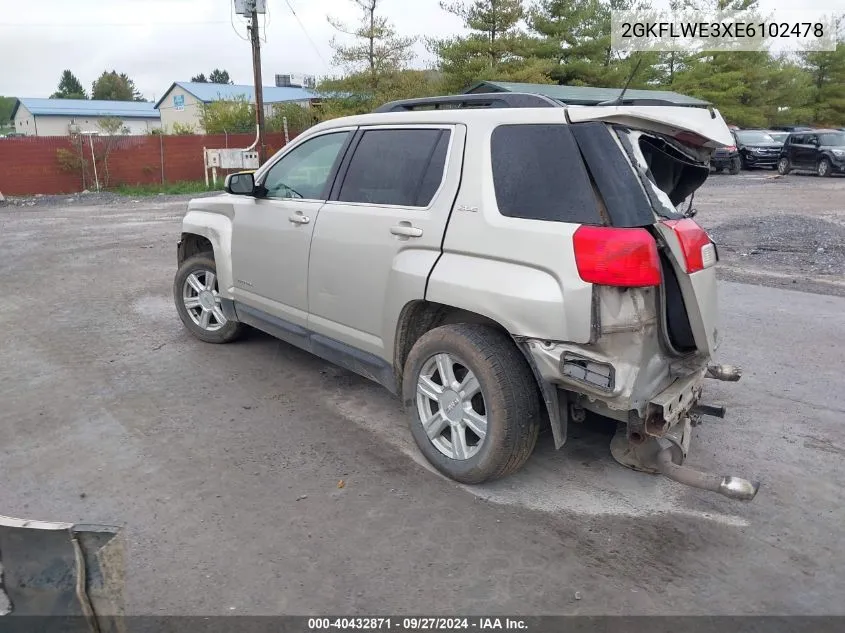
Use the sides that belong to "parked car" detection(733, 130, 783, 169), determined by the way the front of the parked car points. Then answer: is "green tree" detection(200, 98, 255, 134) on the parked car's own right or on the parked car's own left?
on the parked car's own right

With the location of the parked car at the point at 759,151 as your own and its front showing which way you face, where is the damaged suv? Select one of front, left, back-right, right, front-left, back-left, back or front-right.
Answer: front-right

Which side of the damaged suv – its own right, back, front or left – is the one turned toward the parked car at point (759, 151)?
right

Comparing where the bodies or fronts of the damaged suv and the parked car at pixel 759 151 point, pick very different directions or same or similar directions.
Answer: very different directions

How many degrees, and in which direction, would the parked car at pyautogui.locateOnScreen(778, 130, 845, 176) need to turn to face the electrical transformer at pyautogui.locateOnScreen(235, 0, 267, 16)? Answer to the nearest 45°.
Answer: approximately 90° to its right

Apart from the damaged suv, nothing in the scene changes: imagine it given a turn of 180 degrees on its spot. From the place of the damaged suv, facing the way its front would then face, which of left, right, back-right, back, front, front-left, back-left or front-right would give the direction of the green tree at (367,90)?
back-left

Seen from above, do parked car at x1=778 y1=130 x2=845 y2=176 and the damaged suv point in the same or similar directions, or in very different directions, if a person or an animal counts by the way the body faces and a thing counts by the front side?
very different directions

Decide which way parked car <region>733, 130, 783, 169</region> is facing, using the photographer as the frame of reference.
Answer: facing the viewer and to the right of the viewer

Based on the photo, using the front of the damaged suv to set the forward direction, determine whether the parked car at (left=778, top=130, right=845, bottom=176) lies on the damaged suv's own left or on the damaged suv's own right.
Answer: on the damaged suv's own right

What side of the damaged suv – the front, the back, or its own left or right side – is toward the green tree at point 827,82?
right
